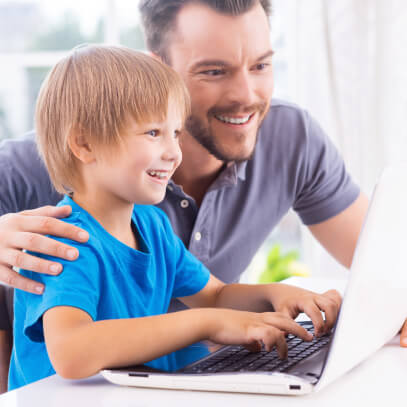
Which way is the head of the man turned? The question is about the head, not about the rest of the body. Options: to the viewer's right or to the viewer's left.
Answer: to the viewer's right

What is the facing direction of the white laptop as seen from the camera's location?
facing away from the viewer and to the left of the viewer

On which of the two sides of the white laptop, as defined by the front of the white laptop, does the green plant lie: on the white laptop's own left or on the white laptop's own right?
on the white laptop's own right

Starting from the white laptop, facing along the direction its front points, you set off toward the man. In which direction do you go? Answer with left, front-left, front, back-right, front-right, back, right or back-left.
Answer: front-right

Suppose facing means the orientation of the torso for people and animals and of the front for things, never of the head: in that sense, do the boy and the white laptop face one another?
yes

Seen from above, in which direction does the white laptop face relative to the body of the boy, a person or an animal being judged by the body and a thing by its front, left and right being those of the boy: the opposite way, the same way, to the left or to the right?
the opposite way

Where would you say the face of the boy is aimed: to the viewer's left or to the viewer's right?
to the viewer's right

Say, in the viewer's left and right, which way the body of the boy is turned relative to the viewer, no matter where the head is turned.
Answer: facing the viewer and to the right of the viewer
